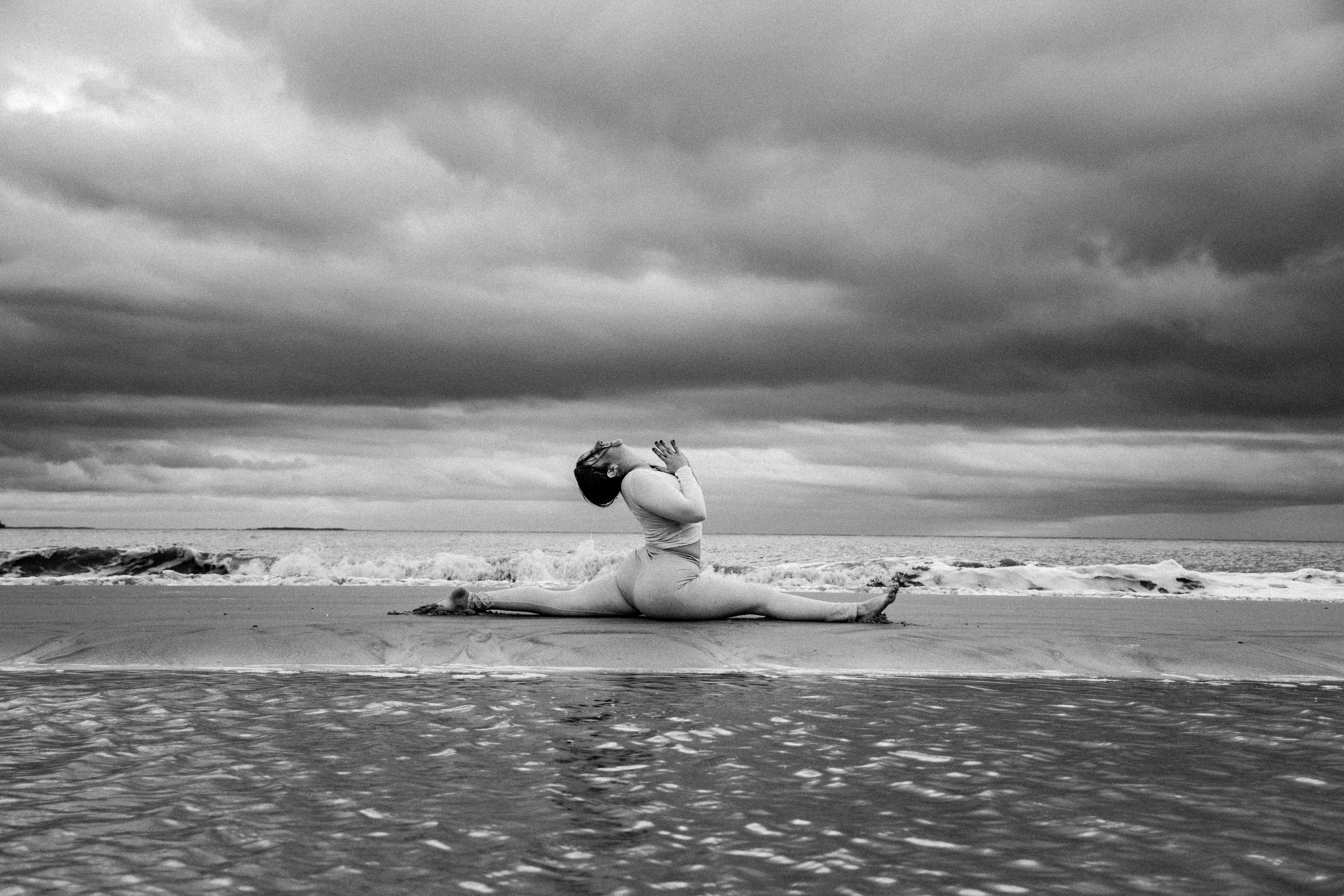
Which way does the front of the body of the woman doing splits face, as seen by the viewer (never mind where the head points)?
to the viewer's right
